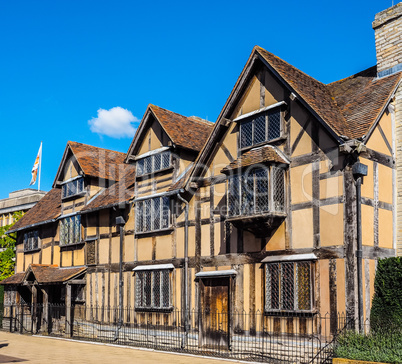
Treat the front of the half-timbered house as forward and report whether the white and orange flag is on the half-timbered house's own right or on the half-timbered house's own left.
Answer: on the half-timbered house's own right

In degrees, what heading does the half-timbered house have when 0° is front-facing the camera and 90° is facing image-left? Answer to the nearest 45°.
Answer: approximately 45°

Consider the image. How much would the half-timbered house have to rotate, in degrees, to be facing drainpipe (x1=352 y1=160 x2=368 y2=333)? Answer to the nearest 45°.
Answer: approximately 90° to its left

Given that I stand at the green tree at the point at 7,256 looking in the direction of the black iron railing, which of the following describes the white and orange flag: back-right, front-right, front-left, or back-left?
back-left

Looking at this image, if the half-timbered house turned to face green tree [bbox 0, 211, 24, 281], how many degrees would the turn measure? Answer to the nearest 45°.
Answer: approximately 90° to its right

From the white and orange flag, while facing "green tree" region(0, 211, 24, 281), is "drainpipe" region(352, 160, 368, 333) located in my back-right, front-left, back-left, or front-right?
front-left

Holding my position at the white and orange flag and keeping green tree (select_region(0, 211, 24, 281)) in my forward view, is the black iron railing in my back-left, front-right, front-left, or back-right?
front-left
